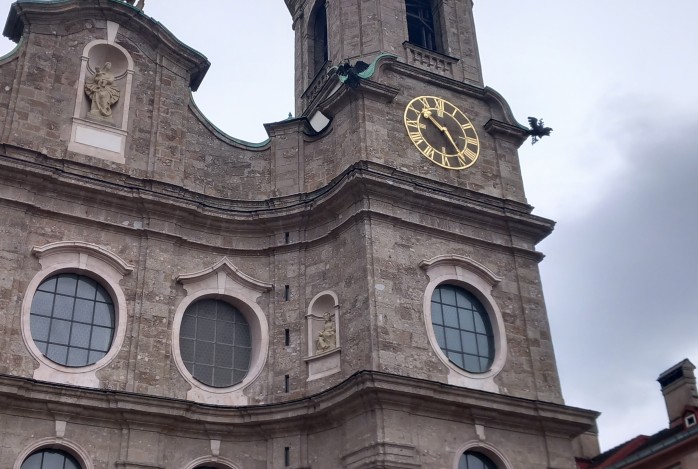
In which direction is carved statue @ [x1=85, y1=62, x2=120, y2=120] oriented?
toward the camera

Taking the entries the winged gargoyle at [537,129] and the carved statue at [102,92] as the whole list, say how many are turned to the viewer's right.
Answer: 1

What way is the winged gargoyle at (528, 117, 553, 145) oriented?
to the viewer's right

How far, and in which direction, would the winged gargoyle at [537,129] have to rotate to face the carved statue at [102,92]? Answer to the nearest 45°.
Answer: approximately 135° to its right

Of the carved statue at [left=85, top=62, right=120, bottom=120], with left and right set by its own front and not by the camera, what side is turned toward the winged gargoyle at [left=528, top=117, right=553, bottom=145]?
left
